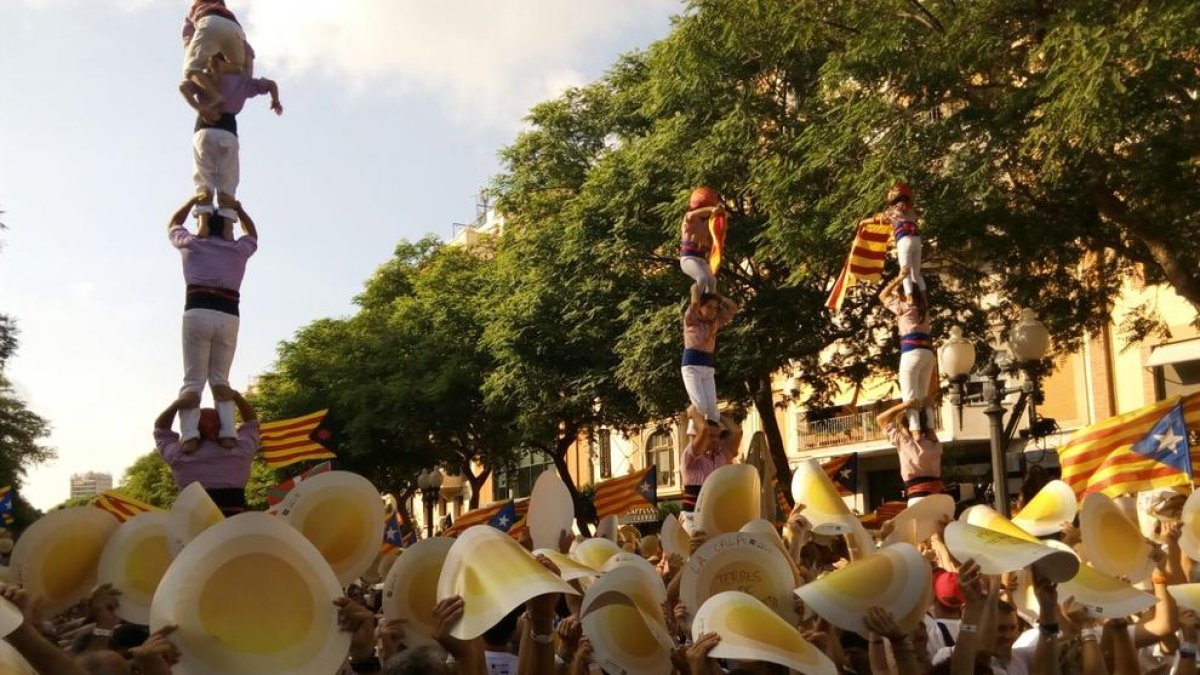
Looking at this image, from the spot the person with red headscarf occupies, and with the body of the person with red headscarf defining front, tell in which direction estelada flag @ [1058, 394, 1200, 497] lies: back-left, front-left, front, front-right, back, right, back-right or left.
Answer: right

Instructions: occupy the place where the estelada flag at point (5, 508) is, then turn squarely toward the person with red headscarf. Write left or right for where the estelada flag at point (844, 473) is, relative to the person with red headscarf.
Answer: left

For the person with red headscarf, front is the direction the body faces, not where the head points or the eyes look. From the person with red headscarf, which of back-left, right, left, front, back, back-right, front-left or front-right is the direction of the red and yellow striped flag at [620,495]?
front-right

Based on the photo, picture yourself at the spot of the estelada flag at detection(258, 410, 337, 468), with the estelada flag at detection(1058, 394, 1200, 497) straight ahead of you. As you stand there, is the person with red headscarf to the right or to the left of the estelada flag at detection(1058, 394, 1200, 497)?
right

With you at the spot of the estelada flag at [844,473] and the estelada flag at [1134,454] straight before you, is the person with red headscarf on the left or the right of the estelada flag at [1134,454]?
right

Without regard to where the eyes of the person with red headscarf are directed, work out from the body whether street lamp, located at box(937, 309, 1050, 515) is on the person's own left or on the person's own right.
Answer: on the person's own right

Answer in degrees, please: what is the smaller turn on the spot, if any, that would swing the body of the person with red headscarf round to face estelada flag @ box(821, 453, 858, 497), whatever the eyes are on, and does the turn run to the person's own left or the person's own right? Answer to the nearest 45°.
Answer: approximately 45° to the person's own right

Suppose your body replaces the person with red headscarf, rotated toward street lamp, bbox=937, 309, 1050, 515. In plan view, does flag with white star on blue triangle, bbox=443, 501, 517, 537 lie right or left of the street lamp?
left

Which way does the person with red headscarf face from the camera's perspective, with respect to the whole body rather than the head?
away from the camera

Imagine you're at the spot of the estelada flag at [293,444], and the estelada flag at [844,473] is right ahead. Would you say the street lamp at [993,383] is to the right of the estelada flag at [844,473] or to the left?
right

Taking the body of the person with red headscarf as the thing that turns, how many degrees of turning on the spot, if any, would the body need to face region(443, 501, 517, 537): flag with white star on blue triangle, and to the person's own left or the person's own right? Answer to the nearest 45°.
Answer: approximately 45° to the person's own right

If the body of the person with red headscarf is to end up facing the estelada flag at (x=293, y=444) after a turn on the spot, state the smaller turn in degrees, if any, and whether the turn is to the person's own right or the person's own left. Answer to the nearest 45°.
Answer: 0° — they already face it
